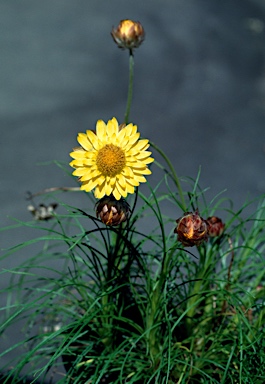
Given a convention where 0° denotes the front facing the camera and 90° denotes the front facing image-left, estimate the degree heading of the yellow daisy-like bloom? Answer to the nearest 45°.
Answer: approximately 0°
